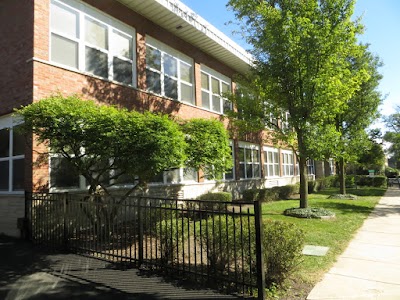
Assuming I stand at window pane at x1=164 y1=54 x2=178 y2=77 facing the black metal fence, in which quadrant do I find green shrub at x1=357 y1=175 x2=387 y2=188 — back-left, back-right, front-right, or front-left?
back-left

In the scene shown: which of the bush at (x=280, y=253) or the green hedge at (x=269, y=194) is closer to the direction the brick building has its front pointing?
the bush

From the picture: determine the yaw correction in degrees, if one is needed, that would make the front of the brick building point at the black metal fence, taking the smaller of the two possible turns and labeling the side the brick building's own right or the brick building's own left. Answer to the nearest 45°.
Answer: approximately 45° to the brick building's own right

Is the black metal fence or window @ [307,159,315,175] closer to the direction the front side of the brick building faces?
the black metal fence

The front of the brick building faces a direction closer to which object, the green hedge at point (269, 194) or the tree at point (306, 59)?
the tree

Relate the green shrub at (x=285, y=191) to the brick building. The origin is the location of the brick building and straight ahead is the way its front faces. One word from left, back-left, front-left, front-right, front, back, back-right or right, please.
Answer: left

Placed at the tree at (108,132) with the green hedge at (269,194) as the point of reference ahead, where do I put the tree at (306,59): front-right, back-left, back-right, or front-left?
front-right

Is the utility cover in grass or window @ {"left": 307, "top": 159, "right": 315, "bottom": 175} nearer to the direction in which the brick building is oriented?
the utility cover in grass

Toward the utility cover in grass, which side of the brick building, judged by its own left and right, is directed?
front

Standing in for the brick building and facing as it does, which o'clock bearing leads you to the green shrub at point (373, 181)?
The green shrub is roughly at 9 o'clock from the brick building.

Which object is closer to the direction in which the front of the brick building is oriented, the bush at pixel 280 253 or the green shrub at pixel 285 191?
the bush

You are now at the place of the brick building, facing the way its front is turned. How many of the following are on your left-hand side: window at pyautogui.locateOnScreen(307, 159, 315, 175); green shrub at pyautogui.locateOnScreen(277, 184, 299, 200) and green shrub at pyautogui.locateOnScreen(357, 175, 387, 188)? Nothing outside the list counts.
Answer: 3

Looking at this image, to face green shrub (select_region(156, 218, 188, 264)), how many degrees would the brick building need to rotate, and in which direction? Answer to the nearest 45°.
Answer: approximately 45° to its right

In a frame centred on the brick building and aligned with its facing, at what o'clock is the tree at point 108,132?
The tree is roughly at 1 o'clock from the brick building.

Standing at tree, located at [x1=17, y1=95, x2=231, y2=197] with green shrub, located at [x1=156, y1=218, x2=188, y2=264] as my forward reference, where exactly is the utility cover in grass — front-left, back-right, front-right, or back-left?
front-left

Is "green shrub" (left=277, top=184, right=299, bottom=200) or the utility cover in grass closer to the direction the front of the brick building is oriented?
the utility cover in grass

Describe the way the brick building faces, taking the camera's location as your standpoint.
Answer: facing the viewer and to the right of the viewer
